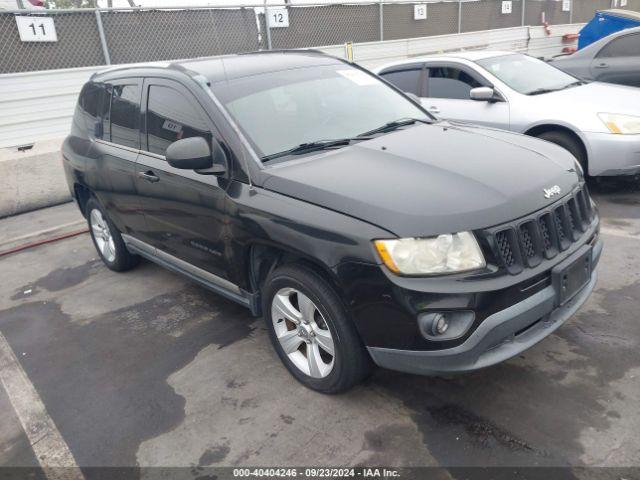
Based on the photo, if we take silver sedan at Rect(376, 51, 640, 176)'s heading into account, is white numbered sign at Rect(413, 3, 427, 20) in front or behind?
behind

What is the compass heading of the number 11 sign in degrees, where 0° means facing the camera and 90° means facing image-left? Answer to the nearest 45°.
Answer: approximately 0°

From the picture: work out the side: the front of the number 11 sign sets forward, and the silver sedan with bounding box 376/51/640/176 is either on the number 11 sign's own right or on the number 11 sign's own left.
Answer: on the number 11 sign's own left

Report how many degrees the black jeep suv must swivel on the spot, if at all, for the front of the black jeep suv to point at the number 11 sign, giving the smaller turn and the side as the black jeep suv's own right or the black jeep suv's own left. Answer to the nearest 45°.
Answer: approximately 180°

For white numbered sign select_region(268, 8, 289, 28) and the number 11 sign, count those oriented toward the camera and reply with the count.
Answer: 2

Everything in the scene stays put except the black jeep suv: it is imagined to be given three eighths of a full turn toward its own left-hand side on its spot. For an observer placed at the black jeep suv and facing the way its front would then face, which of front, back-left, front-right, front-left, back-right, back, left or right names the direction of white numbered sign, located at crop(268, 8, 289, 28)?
front

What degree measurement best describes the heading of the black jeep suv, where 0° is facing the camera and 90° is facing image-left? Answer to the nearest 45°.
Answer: approximately 315°
